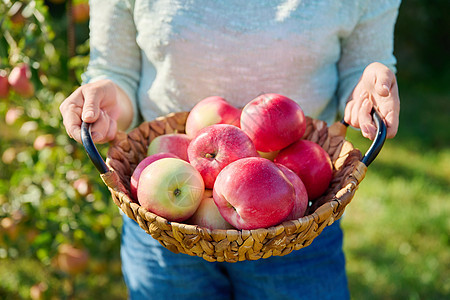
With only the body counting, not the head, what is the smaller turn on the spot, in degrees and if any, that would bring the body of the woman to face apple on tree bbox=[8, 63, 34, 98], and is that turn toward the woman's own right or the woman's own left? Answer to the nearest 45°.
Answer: approximately 135° to the woman's own right

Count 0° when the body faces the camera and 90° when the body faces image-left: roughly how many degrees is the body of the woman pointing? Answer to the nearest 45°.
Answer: approximately 0°

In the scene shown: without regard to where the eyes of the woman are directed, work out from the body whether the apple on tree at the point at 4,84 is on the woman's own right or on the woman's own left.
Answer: on the woman's own right

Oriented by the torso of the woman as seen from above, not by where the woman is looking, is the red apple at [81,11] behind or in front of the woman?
behind
